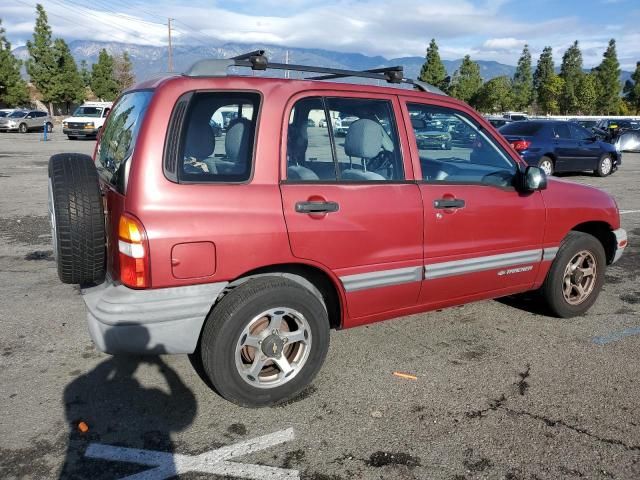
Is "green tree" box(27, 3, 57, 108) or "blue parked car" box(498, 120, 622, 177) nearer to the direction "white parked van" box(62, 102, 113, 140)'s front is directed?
the blue parked car

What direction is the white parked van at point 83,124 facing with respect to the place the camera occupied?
facing the viewer and to the left of the viewer

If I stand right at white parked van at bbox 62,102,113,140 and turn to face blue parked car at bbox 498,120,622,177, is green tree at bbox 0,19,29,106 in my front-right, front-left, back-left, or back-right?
back-left

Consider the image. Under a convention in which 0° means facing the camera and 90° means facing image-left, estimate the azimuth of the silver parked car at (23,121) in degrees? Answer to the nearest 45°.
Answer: approximately 45°

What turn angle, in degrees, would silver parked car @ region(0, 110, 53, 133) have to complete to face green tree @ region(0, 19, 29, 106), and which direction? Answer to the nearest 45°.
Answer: approximately 135° to its right

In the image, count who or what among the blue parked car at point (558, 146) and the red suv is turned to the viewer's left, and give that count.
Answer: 0

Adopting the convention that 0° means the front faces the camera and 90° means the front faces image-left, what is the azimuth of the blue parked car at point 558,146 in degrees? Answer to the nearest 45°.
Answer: approximately 225°

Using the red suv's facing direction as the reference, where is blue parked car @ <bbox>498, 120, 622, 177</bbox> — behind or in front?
in front

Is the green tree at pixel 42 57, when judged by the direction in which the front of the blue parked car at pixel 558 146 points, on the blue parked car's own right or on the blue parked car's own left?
on the blue parked car's own left

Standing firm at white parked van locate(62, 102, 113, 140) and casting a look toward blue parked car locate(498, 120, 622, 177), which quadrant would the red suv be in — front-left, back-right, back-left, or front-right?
front-right

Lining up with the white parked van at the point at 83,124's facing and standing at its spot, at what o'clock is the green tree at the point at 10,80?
The green tree is roughly at 4 o'clock from the white parked van.

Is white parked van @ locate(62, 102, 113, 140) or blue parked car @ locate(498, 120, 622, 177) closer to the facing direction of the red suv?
the blue parked car

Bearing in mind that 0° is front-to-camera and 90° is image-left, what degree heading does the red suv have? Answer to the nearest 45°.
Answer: approximately 225°

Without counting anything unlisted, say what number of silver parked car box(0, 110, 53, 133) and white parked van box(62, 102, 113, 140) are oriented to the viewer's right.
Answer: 0

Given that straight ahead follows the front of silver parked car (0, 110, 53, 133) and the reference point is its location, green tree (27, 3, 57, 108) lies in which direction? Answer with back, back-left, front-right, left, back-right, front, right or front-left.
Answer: back-right

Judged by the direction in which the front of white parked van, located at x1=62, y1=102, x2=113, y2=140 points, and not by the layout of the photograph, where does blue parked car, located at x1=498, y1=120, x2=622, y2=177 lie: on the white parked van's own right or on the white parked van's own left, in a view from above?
on the white parked van's own left
